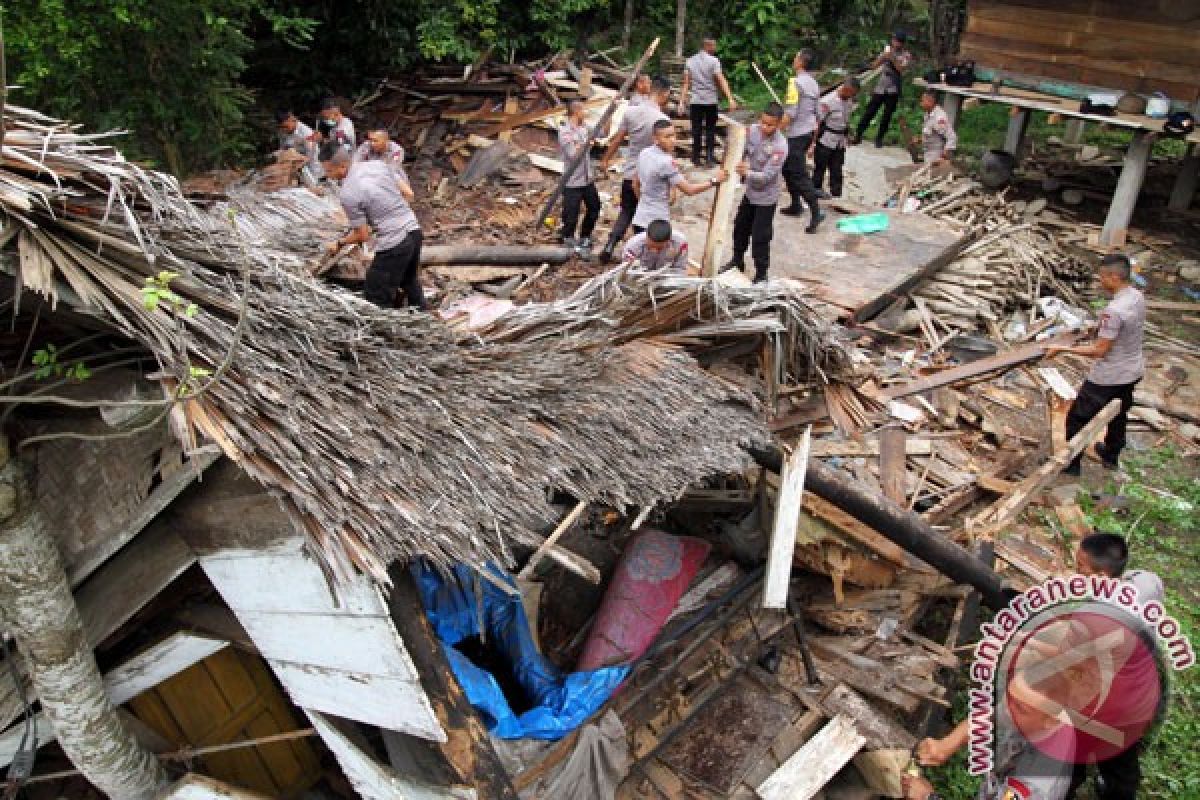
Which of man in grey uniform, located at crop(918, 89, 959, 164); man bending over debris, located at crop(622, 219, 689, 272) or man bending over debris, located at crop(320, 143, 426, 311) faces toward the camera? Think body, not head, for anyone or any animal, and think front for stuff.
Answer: man bending over debris, located at crop(622, 219, 689, 272)

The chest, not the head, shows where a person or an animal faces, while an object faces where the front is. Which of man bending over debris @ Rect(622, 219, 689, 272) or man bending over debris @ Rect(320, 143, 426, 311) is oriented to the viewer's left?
man bending over debris @ Rect(320, 143, 426, 311)

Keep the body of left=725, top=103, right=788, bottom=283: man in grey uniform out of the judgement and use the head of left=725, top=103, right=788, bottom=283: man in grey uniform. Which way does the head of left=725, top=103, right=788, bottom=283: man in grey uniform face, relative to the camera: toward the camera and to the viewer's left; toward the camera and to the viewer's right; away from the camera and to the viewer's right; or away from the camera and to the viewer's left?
toward the camera and to the viewer's left

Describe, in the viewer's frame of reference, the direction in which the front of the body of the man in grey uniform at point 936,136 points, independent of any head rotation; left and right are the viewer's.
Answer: facing to the left of the viewer

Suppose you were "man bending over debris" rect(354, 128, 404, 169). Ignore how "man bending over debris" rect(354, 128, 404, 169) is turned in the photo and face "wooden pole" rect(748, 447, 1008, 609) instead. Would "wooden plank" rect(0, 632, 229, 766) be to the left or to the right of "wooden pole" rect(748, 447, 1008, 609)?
right

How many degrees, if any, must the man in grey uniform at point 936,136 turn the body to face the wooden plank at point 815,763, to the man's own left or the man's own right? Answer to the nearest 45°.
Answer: approximately 90° to the man's own left

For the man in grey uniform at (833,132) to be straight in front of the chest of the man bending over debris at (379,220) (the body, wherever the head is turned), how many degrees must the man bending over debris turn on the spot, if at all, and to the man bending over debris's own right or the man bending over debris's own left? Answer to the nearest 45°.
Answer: approximately 135° to the man bending over debris's own right

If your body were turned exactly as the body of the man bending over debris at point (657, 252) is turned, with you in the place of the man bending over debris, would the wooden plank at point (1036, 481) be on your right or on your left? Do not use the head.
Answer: on your left

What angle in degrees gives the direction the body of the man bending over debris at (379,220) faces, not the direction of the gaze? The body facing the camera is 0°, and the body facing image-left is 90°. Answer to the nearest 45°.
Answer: approximately 90°

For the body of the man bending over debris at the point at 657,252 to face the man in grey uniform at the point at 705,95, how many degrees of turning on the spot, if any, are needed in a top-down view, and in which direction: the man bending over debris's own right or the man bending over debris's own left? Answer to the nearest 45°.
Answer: approximately 180°

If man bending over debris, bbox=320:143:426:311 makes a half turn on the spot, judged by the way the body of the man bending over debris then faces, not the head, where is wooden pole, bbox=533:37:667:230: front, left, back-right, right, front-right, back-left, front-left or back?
front-left

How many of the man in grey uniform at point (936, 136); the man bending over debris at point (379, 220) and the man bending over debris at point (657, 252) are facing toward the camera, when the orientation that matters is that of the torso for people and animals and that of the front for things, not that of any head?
1

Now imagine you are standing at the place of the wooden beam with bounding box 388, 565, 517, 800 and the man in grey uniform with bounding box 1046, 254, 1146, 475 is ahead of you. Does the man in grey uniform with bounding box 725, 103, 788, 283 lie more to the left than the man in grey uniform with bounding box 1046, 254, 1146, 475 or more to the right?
left

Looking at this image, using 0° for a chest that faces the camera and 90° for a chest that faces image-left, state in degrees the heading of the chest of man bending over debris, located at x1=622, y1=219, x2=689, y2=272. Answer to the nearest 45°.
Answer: approximately 0°

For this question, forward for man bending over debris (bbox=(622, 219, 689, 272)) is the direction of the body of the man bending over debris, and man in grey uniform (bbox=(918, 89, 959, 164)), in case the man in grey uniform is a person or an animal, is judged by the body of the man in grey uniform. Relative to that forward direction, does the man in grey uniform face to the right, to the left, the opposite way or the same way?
to the right

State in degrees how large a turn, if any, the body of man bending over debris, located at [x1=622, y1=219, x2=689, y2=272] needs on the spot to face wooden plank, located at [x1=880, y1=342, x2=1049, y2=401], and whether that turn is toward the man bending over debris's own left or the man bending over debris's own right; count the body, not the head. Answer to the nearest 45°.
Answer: approximately 90° to the man bending over debris's own left
